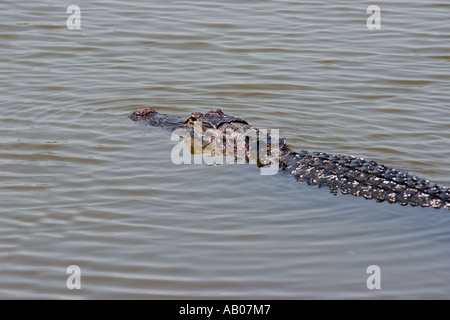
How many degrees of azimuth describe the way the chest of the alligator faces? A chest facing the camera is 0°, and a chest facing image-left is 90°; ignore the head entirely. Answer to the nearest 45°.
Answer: approximately 135°
